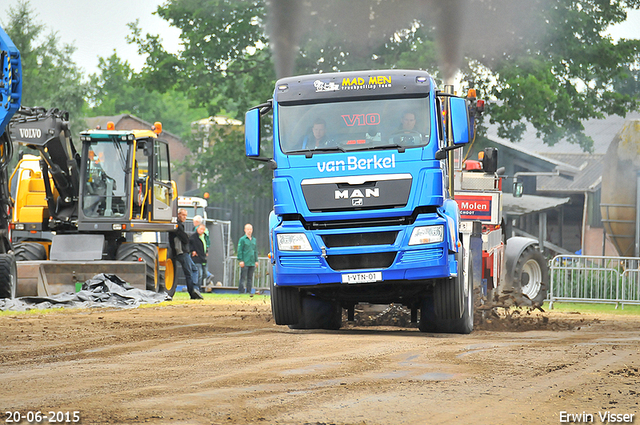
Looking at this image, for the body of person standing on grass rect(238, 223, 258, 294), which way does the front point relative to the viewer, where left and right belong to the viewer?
facing the viewer and to the right of the viewer

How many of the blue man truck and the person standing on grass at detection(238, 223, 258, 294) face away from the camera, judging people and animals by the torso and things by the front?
0

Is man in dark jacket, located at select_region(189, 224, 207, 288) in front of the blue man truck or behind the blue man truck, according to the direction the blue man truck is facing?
behind

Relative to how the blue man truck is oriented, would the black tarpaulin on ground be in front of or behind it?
behind

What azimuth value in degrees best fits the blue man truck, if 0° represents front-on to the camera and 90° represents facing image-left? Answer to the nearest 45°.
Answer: approximately 0°

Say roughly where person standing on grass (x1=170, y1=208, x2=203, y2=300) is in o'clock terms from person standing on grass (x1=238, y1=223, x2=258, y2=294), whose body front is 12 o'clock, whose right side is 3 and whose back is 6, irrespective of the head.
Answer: person standing on grass (x1=170, y1=208, x2=203, y2=300) is roughly at 2 o'clock from person standing on grass (x1=238, y1=223, x2=258, y2=294).

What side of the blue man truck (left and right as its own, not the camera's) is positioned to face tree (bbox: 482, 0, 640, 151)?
back

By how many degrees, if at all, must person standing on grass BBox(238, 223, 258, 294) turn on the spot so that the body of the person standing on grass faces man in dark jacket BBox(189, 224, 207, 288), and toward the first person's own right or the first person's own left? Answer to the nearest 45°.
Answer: approximately 90° to the first person's own right
